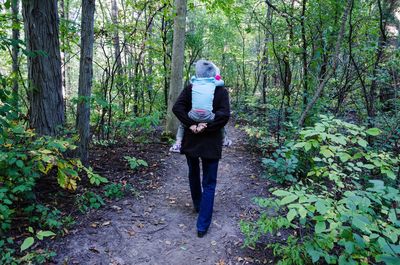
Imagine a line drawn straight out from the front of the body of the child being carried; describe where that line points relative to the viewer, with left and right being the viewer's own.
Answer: facing away from the viewer

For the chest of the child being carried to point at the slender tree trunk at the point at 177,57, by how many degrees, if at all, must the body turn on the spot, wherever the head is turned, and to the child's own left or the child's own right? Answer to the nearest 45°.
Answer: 0° — they already face it

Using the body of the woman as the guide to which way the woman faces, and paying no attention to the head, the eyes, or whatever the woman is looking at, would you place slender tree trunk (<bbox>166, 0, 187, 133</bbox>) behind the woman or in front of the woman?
in front

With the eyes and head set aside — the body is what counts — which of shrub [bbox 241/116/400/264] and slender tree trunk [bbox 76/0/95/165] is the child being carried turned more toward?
the slender tree trunk

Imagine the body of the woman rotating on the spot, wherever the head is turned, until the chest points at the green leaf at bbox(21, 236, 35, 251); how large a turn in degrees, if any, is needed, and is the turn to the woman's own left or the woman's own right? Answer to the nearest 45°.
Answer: approximately 135° to the woman's own left

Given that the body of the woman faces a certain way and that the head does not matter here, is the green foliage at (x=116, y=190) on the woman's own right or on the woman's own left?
on the woman's own left

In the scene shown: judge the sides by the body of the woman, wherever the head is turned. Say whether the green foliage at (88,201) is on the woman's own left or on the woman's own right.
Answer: on the woman's own left

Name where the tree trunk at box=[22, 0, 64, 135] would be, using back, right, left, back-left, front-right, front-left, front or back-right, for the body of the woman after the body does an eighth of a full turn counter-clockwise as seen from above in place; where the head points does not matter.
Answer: front-left

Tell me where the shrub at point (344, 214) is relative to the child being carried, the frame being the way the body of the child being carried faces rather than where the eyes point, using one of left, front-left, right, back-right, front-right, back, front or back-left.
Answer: back-right

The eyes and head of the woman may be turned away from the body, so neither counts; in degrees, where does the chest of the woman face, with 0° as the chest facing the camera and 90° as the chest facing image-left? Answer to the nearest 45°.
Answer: approximately 180°

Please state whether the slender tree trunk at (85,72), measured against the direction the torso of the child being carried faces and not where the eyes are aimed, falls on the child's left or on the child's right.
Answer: on the child's left
